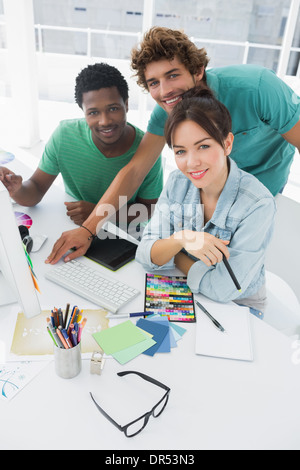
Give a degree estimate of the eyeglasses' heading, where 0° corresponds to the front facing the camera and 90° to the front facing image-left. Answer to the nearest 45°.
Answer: approximately 315°

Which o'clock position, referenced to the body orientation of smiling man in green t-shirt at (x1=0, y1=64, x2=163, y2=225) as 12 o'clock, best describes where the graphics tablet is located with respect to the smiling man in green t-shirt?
The graphics tablet is roughly at 12 o'clock from the smiling man in green t-shirt.

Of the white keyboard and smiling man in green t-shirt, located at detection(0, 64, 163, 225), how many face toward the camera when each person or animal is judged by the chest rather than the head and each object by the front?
1

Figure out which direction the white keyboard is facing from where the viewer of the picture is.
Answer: facing away from the viewer and to the right of the viewer
